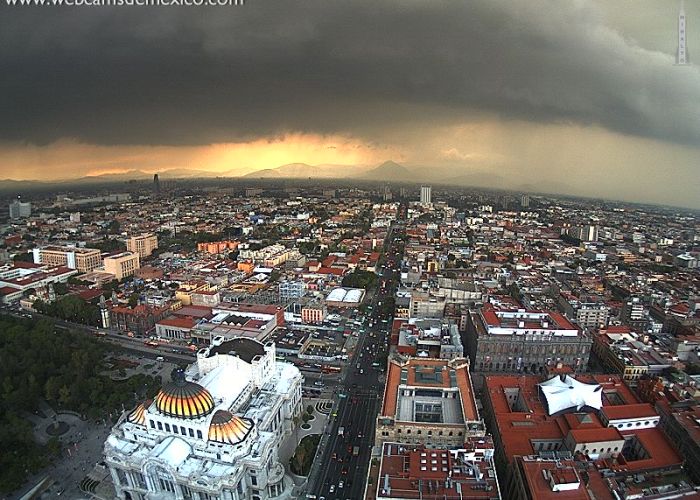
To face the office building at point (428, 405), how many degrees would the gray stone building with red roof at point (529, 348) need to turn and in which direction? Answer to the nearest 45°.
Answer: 0° — it already faces it

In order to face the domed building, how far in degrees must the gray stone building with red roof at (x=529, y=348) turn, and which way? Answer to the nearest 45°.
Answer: approximately 45° to its right

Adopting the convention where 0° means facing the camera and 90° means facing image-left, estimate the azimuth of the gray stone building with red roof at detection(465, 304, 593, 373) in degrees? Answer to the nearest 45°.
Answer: approximately 0°

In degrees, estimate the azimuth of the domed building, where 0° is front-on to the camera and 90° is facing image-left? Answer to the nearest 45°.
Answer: approximately 45°

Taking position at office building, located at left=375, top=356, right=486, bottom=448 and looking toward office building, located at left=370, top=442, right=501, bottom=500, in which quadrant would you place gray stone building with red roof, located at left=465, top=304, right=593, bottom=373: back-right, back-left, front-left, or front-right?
back-left

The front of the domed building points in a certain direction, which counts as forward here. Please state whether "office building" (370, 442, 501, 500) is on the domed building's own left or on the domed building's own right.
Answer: on the domed building's own left
